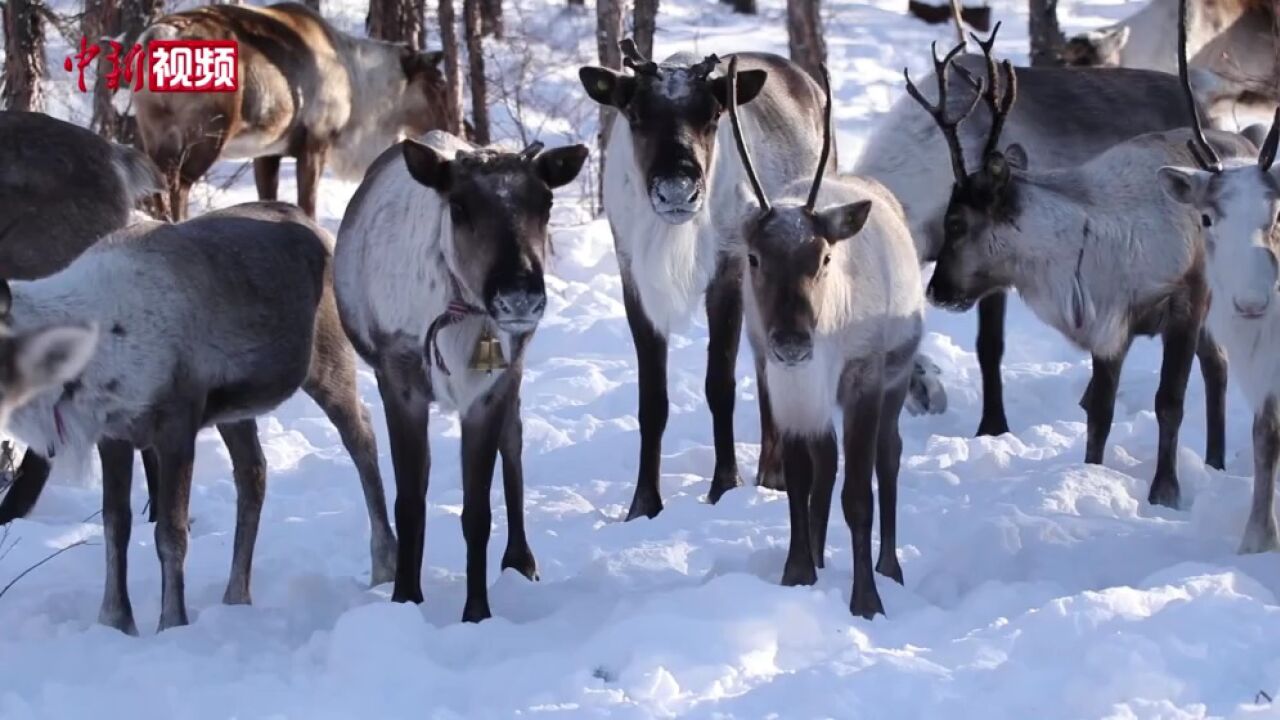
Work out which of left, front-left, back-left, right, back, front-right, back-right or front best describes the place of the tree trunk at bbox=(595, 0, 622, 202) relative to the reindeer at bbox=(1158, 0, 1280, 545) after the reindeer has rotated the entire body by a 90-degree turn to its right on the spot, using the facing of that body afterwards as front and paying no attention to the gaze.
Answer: front-right

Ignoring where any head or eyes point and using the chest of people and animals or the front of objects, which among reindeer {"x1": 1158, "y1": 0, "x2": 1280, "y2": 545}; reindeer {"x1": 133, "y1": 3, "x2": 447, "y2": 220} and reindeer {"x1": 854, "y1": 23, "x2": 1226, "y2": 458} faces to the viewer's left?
reindeer {"x1": 854, "y1": 23, "x2": 1226, "y2": 458}

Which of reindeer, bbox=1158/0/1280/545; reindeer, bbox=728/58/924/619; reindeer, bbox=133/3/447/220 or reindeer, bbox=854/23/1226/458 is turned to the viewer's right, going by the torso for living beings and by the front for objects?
reindeer, bbox=133/3/447/220

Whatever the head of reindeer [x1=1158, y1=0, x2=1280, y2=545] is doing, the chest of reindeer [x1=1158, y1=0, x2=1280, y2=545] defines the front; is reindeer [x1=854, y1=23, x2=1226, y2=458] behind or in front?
behind

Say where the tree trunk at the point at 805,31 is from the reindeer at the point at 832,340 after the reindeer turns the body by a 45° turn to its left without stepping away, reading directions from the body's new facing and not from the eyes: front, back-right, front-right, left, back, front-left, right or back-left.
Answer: back

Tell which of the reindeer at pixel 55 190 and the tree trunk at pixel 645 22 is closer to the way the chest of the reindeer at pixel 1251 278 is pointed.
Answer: the reindeer

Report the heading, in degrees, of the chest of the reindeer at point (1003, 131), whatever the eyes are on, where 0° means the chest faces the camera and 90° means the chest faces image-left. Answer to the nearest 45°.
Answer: approximately 90°

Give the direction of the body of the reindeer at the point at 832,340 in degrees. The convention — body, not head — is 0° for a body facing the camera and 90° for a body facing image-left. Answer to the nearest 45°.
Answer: approximately 45°

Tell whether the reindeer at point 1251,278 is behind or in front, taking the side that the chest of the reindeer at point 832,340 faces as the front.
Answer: behind

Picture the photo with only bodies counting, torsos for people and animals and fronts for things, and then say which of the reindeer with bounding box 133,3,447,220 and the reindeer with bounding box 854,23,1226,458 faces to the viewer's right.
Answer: the reindeer with bounding box 133,3,447,220

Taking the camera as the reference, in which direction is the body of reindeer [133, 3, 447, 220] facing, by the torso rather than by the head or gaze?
to the viewer's right

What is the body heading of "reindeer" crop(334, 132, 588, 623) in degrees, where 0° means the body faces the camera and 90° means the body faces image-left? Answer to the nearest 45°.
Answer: approximately 315°

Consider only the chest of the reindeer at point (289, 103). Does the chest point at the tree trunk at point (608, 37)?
yes

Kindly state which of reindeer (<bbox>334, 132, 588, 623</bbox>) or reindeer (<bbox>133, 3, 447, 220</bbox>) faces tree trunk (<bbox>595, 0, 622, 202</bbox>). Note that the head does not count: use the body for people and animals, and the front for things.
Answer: reindeer (<bbox>133, 3, 447, 220</bbox>)

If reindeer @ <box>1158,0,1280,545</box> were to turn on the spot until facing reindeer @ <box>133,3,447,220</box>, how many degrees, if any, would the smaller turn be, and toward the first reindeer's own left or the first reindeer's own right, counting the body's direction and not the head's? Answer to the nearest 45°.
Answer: approximately 135° to the first reindeer's own right

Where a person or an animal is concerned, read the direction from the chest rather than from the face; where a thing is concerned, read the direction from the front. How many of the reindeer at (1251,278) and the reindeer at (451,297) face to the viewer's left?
0

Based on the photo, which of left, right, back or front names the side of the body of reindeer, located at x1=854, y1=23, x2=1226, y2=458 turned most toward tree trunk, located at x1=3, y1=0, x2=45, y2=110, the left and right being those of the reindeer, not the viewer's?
front
